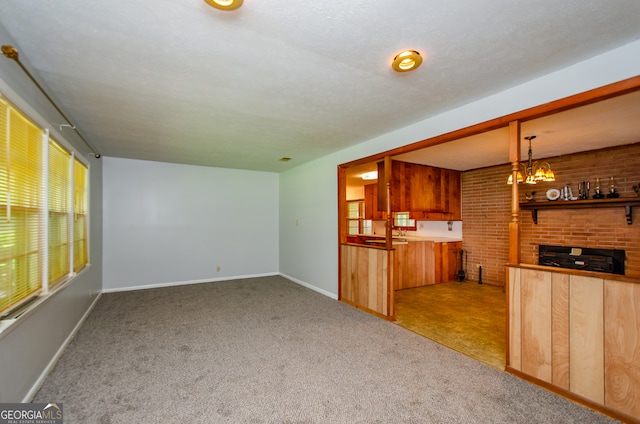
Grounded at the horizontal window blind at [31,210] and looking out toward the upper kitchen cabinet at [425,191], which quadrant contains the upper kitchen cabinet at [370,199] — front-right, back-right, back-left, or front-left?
front-left

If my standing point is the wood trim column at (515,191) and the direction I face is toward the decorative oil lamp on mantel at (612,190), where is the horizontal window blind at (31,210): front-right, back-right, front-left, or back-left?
back-left

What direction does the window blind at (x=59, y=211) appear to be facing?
to the viewer's right

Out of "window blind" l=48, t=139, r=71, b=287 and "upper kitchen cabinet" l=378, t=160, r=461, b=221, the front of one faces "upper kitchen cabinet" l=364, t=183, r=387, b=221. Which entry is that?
the window blind

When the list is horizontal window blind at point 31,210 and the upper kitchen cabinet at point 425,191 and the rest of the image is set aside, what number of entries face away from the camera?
0

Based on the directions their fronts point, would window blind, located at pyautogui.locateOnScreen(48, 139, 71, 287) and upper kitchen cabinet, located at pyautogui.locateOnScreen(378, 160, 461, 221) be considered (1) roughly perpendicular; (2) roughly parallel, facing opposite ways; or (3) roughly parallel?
roughly perpendicular

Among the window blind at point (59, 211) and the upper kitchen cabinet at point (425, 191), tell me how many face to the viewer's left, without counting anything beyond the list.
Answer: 0

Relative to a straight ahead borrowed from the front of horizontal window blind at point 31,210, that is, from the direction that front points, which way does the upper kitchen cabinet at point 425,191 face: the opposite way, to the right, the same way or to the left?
to the right

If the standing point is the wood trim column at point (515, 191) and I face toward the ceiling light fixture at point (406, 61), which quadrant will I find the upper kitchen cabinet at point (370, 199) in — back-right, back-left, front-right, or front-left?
back-right

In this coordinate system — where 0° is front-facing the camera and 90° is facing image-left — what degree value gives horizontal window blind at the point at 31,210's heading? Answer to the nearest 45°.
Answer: approximately 270°

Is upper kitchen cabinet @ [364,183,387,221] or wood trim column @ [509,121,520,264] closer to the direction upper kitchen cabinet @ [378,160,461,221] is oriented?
the wood trim column

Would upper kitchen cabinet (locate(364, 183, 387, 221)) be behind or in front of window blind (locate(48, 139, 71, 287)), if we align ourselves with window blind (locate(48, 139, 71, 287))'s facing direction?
in front

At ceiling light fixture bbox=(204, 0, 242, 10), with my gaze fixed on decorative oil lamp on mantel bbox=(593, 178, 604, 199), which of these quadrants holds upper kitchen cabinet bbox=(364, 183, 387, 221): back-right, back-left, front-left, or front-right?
front-left

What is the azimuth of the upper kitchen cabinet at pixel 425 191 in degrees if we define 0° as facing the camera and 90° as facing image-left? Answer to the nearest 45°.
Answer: approximately 315°
